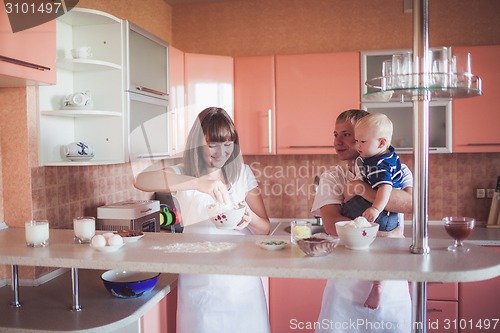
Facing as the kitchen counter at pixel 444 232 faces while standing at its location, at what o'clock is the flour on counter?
The flour on counter is roughly at 1 o'clock from the kitchen counter.

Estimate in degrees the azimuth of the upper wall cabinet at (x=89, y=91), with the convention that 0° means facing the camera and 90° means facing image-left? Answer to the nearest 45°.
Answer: approximately 315°

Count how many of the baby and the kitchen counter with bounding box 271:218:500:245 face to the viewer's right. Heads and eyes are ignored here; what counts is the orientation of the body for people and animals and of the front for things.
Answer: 0

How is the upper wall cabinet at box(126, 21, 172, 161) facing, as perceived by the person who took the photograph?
facing the viewer and to the right of the viewer

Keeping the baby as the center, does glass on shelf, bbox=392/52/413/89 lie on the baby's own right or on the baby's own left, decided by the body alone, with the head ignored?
on the baby's own left

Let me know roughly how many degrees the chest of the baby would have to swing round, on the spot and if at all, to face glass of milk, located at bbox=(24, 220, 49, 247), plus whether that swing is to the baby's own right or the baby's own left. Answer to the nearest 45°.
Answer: approximately 45° to the baby's own right

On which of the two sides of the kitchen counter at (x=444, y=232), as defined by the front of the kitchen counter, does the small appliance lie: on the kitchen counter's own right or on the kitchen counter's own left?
on the kitchen counter's own right

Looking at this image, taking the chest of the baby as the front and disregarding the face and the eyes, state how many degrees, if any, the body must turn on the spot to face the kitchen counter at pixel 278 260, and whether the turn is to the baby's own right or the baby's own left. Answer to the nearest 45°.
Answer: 0° — they already face it

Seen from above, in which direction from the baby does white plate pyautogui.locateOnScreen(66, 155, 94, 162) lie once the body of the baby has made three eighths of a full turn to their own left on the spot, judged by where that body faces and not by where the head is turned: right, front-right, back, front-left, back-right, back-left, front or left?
back

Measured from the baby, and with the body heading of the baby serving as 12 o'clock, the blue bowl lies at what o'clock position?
The blue bowl is roughly at 1 o'clock from the baby.

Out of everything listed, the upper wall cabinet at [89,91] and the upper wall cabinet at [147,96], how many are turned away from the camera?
0

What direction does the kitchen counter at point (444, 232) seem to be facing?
toward the camera

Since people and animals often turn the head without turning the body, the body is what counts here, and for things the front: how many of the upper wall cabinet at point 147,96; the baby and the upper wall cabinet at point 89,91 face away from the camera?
0

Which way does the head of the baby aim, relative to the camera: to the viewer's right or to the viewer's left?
to the viewer's left
